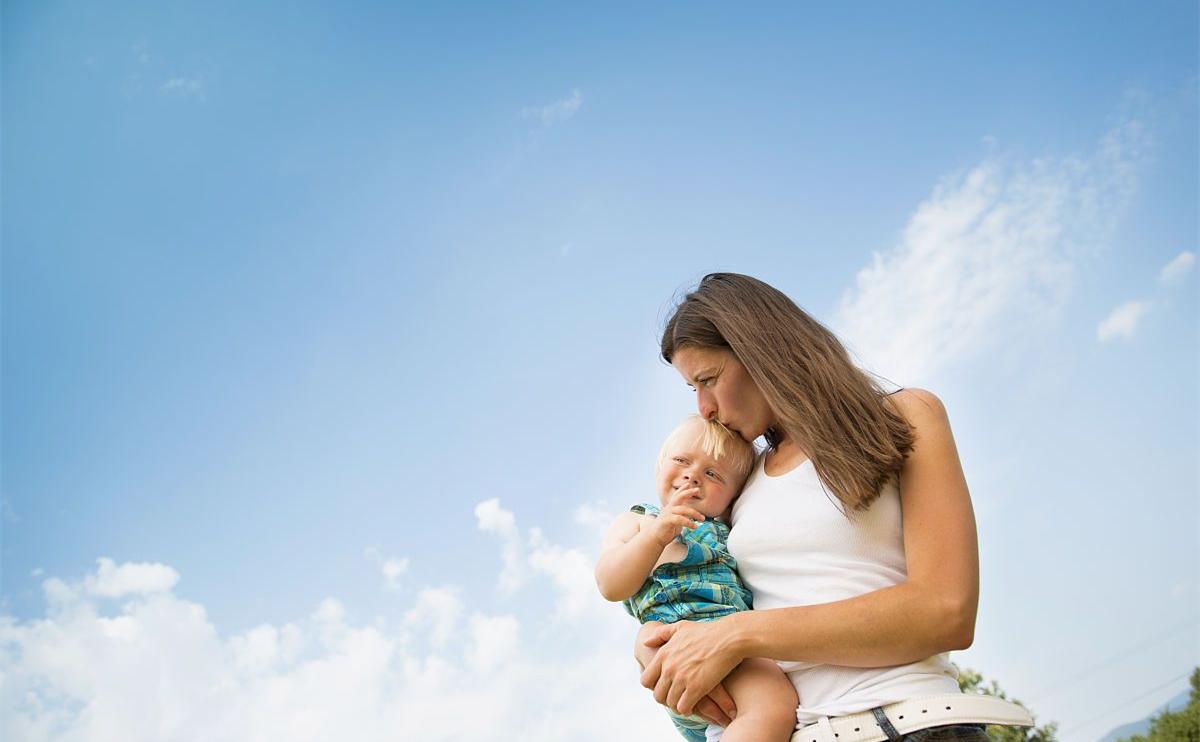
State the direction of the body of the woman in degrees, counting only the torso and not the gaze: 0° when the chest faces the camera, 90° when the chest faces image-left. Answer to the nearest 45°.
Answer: approximately 45°
